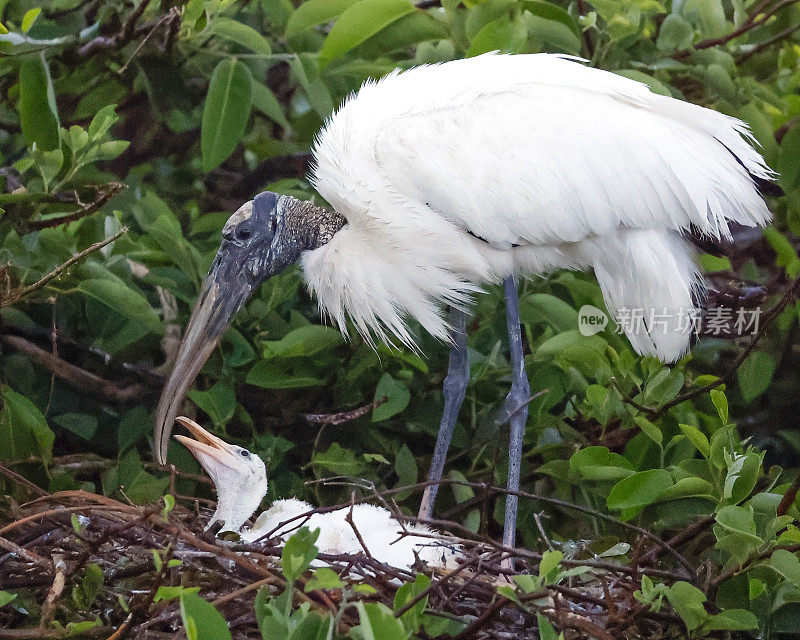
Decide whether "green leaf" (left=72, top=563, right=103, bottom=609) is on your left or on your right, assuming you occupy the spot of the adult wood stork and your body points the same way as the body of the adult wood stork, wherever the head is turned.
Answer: on your left

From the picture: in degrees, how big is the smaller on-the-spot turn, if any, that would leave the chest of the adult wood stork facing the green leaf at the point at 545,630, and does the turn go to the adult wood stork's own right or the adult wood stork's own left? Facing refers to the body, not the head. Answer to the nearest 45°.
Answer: approximately 90° to the adult wood stork's own left

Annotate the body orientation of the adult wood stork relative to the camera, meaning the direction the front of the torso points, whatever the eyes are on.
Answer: to the viewer's left

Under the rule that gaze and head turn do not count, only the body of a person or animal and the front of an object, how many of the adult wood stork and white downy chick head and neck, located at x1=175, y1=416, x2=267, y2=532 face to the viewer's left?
2

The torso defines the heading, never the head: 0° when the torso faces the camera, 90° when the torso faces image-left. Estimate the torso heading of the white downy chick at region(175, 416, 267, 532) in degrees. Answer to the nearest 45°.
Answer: approximately 90°

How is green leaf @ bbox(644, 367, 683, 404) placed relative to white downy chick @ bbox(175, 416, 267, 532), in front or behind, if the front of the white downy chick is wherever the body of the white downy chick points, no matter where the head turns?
behind

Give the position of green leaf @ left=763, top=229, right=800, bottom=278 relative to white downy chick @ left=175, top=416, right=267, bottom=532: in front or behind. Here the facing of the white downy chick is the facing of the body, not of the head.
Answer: behind

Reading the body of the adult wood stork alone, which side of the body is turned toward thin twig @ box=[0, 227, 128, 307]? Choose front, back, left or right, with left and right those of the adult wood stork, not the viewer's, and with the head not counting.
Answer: front
